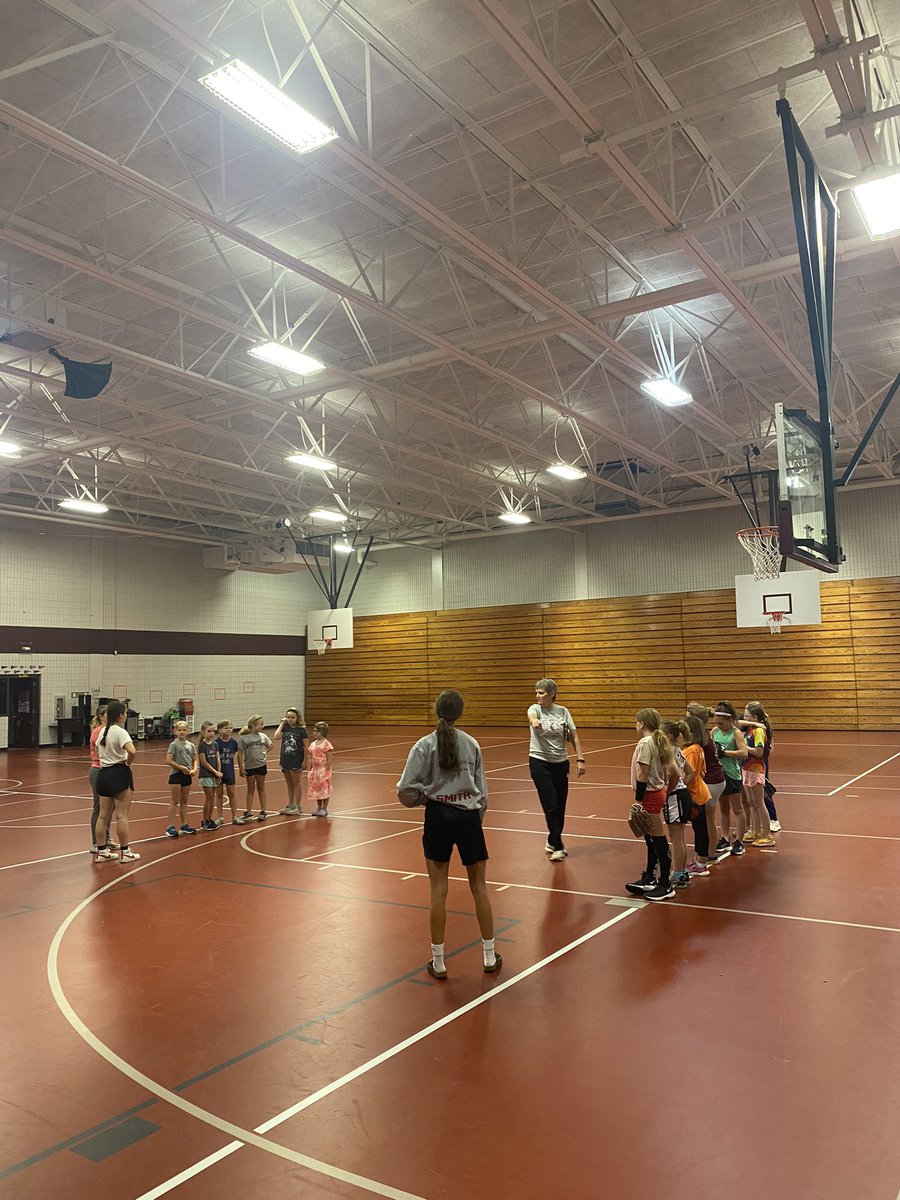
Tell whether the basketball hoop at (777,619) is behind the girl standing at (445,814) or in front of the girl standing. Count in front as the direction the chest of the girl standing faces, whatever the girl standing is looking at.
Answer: in front

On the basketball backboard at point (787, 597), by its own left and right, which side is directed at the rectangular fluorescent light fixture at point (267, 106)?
front

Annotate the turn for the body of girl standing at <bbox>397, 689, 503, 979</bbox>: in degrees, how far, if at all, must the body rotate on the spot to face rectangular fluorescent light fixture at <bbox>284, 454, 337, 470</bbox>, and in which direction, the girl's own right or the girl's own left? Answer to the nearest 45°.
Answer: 0° — they already face it

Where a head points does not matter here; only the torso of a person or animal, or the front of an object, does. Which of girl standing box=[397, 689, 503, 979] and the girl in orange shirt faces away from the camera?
the girl standing

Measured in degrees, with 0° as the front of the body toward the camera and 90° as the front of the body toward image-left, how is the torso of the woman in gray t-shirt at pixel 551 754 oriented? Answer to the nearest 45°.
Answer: approximately 0°

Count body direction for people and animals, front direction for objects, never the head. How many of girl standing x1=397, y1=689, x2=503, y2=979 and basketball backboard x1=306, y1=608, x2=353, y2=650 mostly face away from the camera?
1

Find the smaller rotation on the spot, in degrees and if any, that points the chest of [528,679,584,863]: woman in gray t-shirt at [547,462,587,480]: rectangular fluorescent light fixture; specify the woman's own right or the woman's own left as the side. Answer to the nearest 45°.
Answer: approximately 180°

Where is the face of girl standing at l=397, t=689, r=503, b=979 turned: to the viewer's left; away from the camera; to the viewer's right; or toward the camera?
away from the camera

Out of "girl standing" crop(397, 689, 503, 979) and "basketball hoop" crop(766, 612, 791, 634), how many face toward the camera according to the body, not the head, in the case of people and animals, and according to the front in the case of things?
1

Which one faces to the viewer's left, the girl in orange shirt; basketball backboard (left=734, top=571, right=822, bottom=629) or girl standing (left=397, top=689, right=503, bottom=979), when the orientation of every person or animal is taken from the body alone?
the girl in orange shirt

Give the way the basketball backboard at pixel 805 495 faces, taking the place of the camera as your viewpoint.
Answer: facing away from the viewer and to the left of the viewer

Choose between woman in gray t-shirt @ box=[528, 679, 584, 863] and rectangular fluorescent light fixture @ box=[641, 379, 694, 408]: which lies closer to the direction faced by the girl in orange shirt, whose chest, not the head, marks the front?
the woman in gray t-shirt

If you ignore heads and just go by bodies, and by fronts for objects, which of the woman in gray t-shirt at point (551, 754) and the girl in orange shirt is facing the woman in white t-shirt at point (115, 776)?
the girl in orange shirt

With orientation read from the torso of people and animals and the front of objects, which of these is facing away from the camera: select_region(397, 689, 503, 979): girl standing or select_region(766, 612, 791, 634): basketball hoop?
the girl standing

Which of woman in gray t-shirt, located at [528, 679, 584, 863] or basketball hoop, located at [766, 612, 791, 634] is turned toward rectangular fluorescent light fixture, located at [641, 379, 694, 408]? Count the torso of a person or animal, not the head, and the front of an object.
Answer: the basketball hoop
